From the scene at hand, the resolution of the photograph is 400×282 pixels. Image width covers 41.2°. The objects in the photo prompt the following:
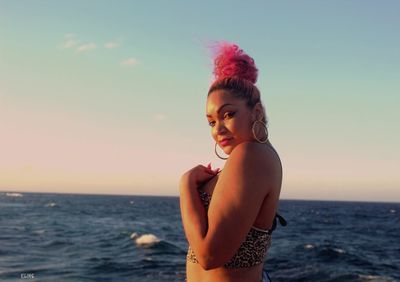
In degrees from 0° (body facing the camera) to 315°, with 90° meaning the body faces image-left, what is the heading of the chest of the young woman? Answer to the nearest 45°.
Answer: approximately 90°

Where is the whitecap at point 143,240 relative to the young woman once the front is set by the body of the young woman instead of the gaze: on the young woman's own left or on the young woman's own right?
on the young woman's own right

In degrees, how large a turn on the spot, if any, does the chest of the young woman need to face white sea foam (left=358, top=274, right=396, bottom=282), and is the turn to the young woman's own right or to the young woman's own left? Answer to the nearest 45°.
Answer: approximately 90° to the young woman's own right

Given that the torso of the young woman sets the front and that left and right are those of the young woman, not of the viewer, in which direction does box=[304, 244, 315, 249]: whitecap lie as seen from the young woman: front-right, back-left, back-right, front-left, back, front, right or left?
right
